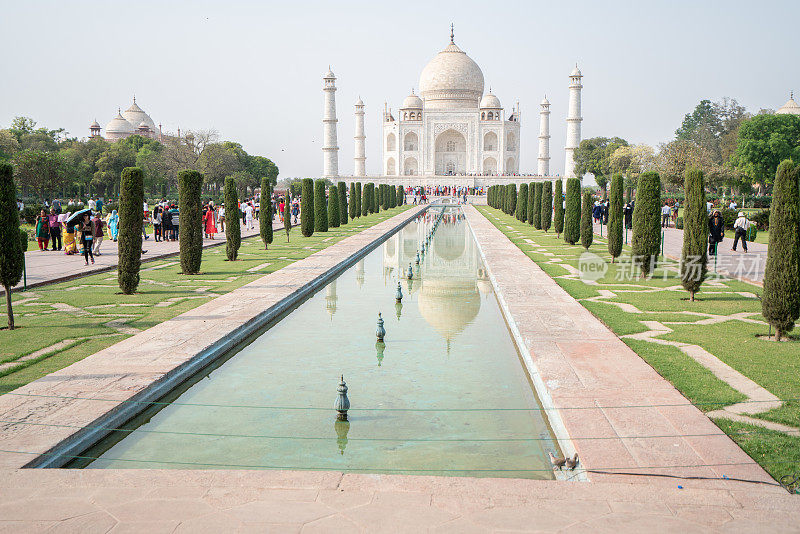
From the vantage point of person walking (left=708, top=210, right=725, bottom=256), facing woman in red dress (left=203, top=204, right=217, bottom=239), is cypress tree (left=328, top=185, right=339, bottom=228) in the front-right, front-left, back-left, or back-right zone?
front-right

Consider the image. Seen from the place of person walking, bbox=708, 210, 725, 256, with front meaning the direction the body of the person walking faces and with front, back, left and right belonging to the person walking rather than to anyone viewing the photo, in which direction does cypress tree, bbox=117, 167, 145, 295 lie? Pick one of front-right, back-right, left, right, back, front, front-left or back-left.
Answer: front-right

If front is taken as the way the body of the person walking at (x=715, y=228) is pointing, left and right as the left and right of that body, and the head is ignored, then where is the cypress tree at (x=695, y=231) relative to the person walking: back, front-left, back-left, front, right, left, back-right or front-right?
front

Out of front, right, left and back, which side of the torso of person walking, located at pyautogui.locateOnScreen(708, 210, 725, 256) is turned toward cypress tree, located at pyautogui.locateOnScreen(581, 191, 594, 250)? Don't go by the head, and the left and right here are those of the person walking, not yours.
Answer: right

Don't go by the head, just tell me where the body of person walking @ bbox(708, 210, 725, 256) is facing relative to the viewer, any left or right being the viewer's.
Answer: facing the viewer

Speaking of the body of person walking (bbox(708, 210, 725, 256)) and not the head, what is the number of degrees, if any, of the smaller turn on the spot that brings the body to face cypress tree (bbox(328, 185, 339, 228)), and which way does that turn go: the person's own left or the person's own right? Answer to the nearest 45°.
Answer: approximately 90° to the person's own right

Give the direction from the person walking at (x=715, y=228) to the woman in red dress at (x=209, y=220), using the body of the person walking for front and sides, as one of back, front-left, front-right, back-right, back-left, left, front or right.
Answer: right

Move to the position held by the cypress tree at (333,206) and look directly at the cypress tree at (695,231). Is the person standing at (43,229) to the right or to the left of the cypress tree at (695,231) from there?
right

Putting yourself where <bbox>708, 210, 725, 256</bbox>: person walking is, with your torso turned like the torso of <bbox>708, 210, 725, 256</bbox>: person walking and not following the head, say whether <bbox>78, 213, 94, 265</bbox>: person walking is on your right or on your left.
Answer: on your right

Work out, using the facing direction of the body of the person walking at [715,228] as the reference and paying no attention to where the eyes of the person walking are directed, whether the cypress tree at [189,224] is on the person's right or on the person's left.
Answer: on the person's right

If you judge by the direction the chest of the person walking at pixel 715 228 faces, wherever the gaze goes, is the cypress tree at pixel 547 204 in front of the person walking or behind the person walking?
behind

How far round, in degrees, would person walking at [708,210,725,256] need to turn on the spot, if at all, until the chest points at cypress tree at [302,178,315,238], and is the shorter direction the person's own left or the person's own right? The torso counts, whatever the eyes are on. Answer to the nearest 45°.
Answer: approximately 90° to the person's own right

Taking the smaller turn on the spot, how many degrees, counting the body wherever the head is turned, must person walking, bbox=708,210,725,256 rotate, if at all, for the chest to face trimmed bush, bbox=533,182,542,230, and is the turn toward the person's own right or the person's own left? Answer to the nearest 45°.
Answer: approximately 135° to the person's own right
